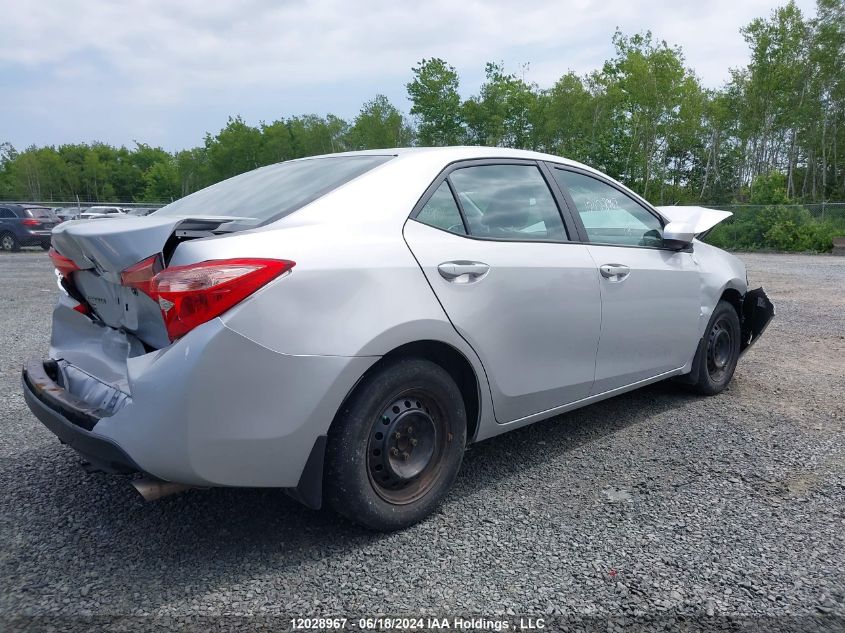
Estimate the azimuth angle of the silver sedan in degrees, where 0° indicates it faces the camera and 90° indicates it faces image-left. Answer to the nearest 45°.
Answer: approximately 225°

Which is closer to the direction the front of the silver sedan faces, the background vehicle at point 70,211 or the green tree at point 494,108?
the green tree

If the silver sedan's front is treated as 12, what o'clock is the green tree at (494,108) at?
The green tree is roughly at 11 o'clock from the silver sedan.

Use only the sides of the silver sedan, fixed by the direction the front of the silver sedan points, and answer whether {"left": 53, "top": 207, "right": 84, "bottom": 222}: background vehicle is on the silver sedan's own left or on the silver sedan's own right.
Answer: on the silver sedan's own left

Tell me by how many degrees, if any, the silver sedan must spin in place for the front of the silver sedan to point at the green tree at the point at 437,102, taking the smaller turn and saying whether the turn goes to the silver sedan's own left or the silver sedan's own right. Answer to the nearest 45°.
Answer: approximately 45° to the silver sedan's own left

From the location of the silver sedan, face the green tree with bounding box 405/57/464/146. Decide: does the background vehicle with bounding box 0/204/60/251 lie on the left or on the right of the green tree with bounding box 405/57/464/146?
left

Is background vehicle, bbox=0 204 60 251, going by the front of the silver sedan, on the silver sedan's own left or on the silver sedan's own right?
on the silver sedan's own left
